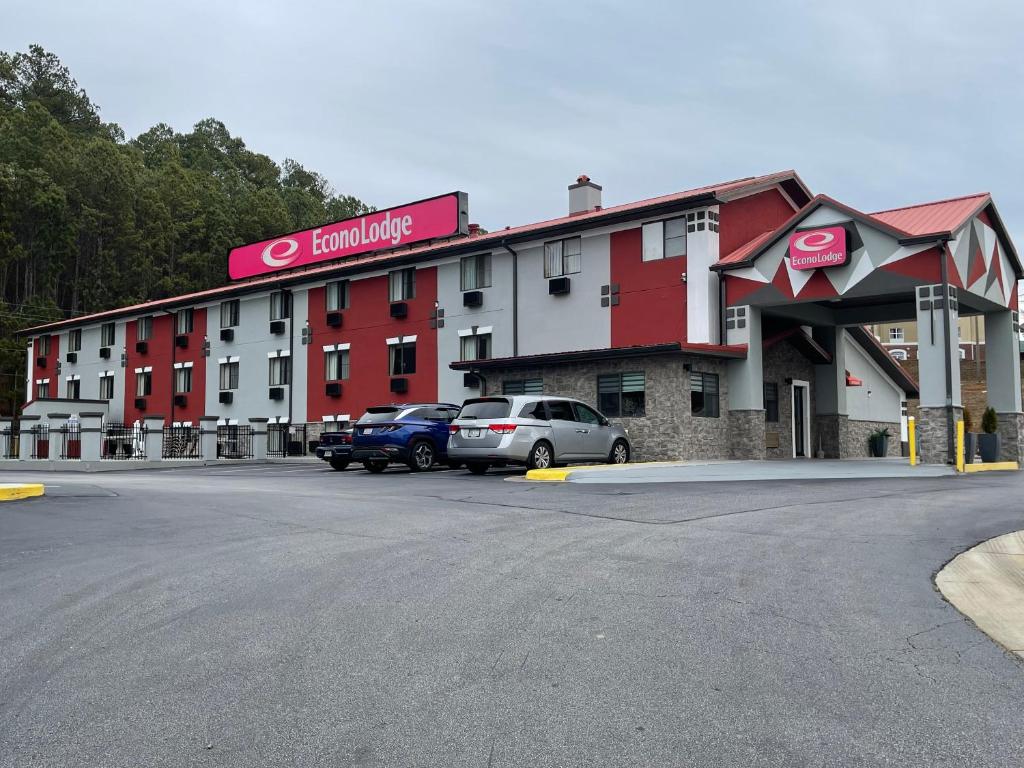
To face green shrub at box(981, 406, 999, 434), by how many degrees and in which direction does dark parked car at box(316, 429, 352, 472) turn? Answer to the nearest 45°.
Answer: approximately 45° to its right

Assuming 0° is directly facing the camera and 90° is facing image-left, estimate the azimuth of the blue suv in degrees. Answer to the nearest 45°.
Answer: approximately 225°

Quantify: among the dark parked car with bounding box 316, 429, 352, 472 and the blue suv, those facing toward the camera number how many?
0

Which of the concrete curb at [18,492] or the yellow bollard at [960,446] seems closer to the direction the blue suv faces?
the yellow bollard

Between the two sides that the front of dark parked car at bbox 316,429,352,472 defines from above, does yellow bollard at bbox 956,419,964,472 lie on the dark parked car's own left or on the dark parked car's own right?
on the dark parked car's own right

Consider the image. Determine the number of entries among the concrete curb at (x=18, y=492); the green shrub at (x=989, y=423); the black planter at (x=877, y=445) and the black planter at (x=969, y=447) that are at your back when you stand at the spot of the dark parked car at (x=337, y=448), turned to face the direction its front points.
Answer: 1

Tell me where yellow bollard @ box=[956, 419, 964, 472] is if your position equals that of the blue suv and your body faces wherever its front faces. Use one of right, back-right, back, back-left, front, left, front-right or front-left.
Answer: front-right

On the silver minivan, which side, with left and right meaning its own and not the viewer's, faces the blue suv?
left

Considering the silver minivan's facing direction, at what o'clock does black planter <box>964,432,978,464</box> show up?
The black planter is roughly at 1 o'clock from the silver minivan.

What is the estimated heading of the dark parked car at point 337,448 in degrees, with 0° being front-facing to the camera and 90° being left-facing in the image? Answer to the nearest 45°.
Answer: approximately 225°

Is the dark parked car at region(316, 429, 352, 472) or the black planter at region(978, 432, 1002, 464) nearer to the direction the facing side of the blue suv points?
the black planter
